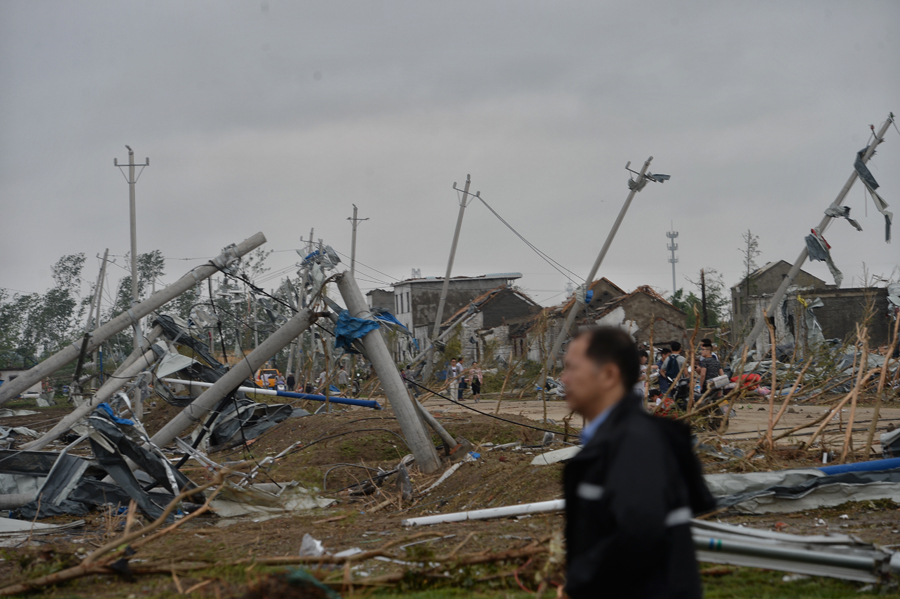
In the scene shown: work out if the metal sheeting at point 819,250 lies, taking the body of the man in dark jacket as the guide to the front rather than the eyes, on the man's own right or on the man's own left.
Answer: on the man's own right

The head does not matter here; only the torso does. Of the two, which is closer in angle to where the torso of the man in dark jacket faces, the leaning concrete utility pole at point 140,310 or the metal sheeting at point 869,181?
the leaning concrete utility pole

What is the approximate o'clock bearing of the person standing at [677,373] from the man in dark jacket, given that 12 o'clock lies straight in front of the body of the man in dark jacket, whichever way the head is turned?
The person standing is roughly at 3 o'clock from the man in dark jacket.

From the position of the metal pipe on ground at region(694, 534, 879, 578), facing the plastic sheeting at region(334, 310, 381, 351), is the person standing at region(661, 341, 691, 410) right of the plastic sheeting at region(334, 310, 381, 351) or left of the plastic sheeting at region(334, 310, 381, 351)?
right

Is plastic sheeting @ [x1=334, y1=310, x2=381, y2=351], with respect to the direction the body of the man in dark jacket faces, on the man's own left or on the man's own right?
on the man's own right

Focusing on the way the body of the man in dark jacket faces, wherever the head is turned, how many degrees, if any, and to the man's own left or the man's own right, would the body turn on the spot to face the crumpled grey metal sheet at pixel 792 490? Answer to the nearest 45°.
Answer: approximately 90° to the man's own right

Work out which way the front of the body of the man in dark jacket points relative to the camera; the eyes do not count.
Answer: to the viewer's left
